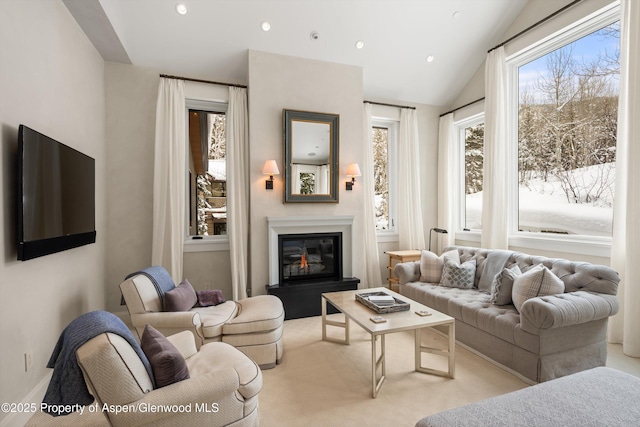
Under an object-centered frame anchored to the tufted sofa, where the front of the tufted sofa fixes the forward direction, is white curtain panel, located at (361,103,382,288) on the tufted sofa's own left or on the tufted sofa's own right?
on the tufted sofa's own right

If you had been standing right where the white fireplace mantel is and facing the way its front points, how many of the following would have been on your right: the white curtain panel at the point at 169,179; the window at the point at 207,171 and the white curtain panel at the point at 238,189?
3

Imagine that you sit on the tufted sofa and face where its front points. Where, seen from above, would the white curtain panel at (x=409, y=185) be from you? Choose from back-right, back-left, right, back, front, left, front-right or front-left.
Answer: right

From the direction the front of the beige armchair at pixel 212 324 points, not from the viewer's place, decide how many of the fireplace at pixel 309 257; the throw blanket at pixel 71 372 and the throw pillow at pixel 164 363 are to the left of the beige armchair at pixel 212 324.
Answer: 1

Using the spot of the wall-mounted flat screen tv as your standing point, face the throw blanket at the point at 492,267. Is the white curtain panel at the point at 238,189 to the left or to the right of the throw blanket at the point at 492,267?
left

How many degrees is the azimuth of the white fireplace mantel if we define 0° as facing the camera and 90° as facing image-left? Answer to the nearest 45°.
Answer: approximately 0°

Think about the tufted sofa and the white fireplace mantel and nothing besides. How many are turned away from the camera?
0

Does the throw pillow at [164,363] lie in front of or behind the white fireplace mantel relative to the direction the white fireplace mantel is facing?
in front

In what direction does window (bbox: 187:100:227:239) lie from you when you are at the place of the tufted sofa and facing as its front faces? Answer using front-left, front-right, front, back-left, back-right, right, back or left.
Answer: front-right

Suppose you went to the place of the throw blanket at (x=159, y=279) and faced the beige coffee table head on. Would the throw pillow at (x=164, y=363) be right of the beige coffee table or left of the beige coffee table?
right

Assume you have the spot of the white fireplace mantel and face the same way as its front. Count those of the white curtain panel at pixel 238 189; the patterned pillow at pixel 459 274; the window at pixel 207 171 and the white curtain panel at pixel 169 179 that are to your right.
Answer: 3

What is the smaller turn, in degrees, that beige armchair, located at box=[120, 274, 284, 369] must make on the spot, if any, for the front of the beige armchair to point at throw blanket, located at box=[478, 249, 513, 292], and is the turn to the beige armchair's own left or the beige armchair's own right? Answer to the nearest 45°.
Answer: approximately 45° to the beige armchair's own left

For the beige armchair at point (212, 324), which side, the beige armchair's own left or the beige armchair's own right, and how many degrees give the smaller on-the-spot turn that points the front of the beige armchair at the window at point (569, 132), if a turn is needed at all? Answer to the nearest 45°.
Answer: approximately 45° to the beige armchair's own left

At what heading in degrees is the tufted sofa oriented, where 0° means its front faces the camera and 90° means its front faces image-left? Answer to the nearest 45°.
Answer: approximately 45°

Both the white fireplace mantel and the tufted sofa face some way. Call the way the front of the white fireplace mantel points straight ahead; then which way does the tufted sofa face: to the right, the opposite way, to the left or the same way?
to the right

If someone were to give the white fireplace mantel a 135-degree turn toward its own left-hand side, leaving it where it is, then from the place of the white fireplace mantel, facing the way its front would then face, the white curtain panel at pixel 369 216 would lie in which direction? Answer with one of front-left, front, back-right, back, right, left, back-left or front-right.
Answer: front

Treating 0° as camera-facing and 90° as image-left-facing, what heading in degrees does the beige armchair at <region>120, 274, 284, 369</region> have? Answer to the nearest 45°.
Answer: approximately 315°

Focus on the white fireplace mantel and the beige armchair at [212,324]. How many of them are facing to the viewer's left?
0
